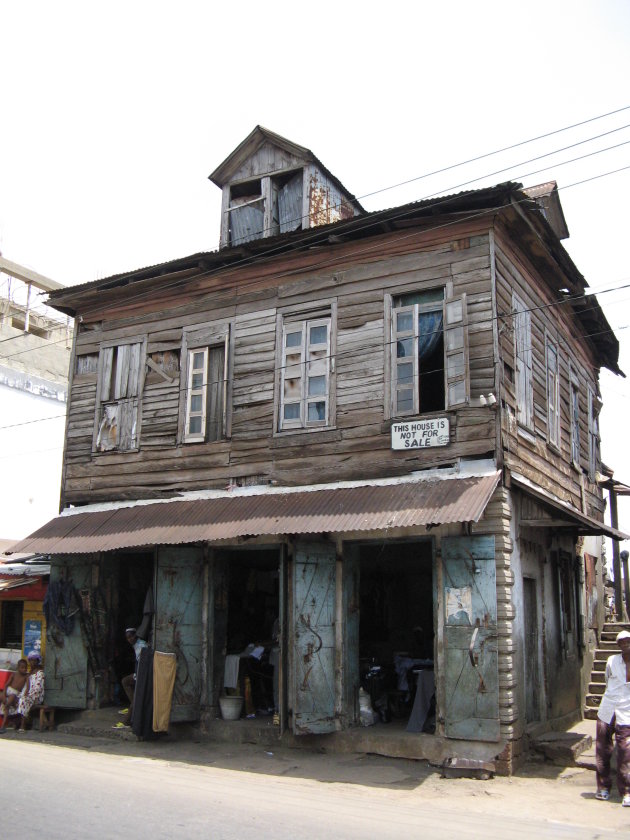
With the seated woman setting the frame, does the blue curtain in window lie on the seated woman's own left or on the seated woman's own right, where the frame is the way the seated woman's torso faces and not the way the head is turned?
on the seated woman's own left

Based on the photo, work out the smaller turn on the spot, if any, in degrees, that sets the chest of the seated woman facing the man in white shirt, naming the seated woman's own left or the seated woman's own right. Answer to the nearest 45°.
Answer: approximately 90° to the seated woman's own left

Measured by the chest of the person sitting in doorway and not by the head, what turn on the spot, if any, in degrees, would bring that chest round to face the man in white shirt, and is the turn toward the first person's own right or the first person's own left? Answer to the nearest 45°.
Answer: approximately 135° to the first person's own left

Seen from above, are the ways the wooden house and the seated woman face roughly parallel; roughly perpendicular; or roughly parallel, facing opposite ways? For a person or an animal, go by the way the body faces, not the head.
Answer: roughly parallel

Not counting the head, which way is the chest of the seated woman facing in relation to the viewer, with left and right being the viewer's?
facing the viewer and to the left of the viewer

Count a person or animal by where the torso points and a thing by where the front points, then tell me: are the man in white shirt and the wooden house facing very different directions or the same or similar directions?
same or similar directions

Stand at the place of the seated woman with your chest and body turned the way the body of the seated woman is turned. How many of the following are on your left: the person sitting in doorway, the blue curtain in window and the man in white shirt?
3

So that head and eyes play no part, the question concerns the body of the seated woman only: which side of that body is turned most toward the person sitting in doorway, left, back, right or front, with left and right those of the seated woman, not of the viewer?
left

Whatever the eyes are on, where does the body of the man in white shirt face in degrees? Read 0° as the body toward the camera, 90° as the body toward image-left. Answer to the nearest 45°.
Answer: approximately 0°
